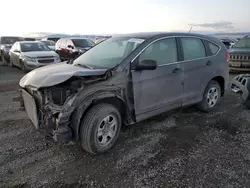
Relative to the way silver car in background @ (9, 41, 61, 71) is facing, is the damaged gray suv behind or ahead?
ahead

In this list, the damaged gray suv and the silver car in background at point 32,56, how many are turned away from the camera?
0

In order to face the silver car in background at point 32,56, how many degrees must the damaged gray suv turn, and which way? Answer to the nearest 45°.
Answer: approximately 90° to its right

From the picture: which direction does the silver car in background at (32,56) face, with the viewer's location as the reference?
facing the viewer and to the right of the viewer

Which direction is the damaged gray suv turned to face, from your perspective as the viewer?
facing the viewer and to the left of the viewer
